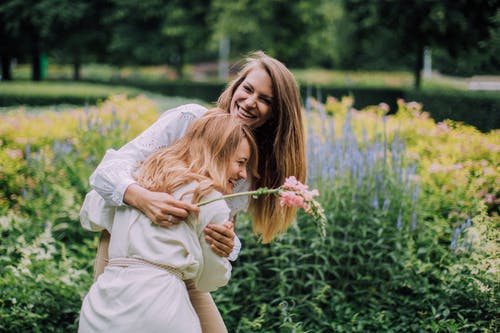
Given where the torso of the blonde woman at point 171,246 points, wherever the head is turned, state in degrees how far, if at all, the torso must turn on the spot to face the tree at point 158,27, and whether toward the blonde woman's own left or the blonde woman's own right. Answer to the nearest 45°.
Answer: approximately 45° to the blonde woman's own left

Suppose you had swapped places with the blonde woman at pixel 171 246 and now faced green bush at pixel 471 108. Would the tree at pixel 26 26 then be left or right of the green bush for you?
left

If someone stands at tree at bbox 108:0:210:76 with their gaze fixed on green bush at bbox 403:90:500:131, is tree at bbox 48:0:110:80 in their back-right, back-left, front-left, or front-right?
back-right

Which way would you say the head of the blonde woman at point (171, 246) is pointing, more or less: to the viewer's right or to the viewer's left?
to the viewer's right

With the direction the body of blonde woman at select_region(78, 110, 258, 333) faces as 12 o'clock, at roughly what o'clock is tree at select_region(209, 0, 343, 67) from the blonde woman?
The tree is roughly at 11 o'clock from the blonde woman.

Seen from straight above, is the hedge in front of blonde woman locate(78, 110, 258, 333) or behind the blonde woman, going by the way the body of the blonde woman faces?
in front

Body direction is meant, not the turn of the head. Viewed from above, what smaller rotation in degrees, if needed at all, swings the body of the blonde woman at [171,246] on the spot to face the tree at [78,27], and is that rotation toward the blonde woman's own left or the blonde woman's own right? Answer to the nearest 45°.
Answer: approximately 45° to the blonde woman's own left

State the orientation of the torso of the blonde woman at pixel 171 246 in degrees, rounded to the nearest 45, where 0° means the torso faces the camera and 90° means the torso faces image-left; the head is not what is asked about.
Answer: approximately 225°

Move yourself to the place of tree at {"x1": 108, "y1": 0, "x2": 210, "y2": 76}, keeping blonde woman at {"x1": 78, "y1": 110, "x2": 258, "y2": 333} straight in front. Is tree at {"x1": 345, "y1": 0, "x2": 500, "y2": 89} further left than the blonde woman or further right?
left

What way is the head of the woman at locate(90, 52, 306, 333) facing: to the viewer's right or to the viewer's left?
to the viewer's left

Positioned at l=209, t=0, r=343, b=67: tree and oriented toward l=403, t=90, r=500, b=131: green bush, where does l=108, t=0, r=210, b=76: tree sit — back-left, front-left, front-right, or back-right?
back-right

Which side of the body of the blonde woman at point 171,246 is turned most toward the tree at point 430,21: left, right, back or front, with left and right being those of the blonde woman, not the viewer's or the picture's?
front

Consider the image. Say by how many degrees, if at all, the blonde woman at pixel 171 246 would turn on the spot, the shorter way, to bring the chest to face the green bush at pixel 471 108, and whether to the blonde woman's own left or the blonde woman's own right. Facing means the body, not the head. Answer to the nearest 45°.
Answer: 0° — they already face it

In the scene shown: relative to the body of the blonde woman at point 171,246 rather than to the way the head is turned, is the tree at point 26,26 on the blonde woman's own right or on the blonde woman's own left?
on the blonde woman's own left

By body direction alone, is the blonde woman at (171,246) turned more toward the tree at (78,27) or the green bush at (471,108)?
the green bush
